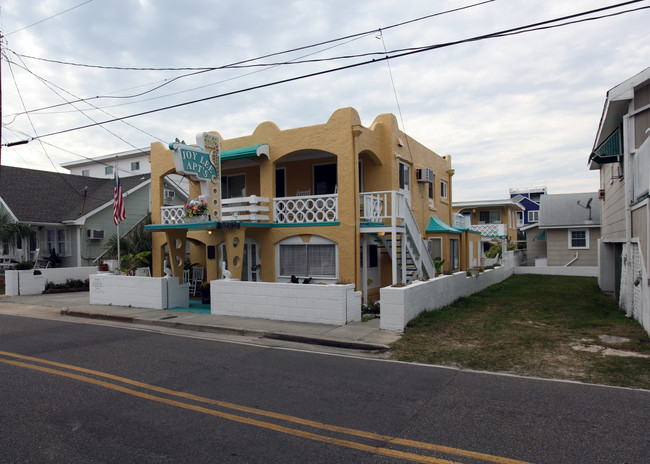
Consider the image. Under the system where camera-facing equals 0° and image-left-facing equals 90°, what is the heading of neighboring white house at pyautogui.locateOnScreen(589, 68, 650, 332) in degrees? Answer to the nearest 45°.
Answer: approximately 0°

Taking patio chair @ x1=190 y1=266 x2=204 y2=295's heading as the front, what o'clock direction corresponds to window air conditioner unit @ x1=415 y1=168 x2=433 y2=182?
The window air conditioner unit is roughly at 8 o'clock from the patio chair.
